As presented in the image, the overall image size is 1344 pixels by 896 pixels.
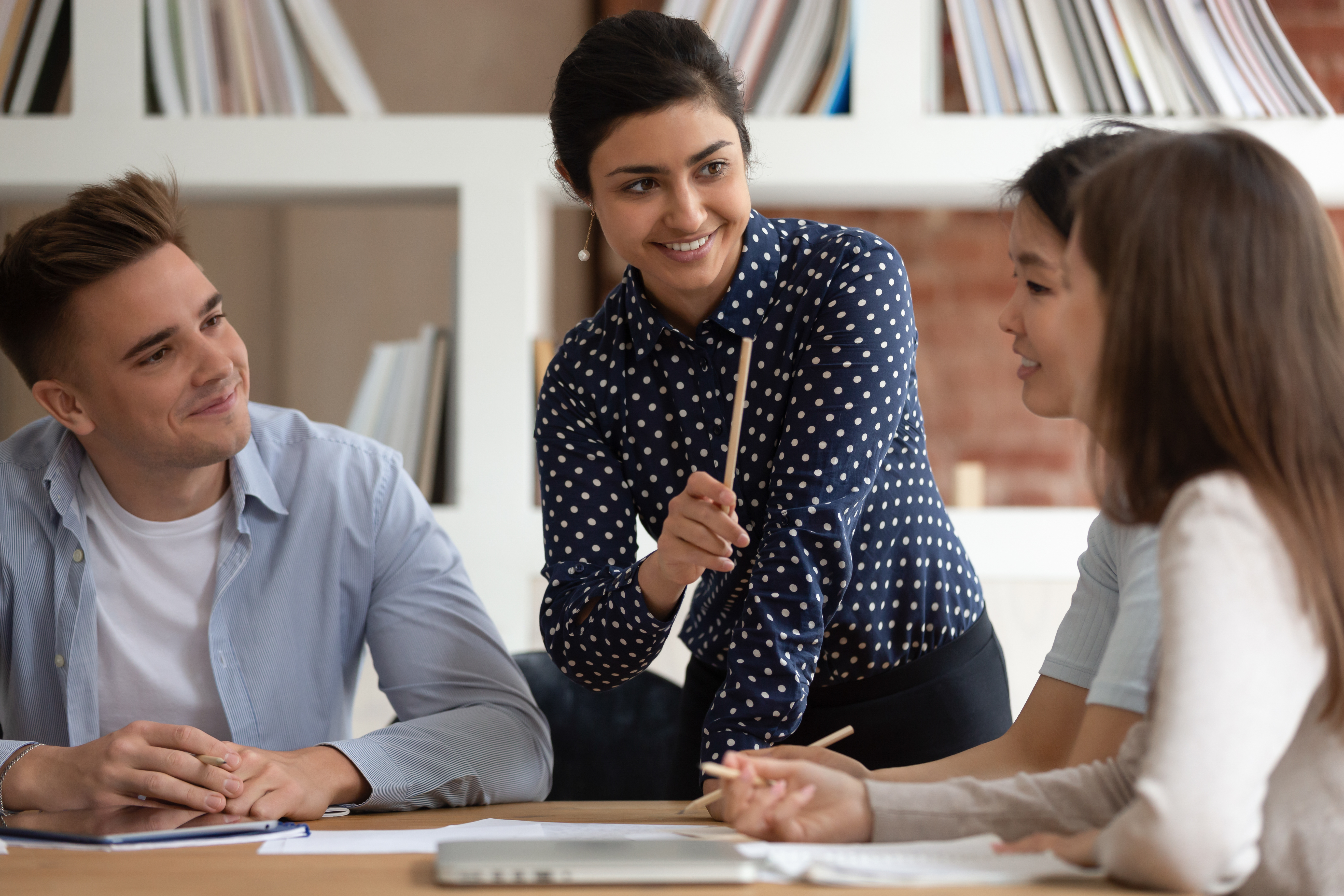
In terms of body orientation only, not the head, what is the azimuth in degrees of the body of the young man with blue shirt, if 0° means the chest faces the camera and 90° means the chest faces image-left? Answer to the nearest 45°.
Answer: approximately 0°

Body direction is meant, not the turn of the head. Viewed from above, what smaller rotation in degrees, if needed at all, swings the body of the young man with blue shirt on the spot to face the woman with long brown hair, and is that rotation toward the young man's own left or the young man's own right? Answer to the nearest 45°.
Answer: approximately 45° to the young man's own left

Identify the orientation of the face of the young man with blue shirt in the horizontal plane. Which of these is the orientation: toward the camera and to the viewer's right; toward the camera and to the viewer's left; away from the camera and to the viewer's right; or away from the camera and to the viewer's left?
toward the camera and to the viewer's right

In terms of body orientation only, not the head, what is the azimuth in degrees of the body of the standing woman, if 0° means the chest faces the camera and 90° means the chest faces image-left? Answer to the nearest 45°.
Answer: approximately 45°

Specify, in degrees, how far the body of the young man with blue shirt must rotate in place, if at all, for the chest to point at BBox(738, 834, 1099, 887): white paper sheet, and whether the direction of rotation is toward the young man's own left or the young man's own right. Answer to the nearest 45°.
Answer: approximately 45° to the young man's own left

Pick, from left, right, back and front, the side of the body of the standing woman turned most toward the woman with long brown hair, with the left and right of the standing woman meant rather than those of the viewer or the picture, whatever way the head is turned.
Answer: left

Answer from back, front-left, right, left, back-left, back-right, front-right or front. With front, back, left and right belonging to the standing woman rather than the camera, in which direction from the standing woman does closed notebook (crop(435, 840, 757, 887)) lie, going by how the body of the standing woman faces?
front-left

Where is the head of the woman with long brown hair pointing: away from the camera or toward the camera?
away from the camera
